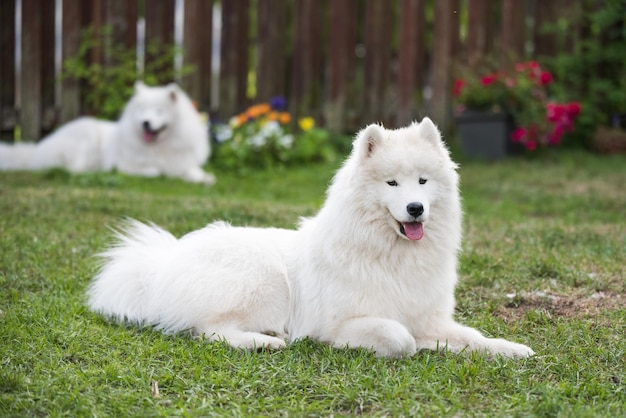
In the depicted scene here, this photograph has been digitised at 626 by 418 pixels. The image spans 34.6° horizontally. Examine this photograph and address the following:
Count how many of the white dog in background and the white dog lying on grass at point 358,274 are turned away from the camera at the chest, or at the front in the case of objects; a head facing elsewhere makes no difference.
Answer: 0

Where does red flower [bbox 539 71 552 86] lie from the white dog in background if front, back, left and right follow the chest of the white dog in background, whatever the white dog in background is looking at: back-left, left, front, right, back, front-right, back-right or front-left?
front-left

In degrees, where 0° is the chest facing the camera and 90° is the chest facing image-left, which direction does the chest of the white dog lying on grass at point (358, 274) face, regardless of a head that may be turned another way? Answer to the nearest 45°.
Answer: approximately 315°

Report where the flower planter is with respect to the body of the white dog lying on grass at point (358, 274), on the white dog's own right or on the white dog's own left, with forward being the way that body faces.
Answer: on the white dog's own left

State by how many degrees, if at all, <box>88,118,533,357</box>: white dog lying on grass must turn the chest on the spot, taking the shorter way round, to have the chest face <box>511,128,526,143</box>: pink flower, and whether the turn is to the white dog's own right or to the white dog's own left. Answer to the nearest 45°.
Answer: approximately 135° to the white dog's own left

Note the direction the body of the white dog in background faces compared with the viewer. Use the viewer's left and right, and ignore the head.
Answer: facing the viewer and to the right of the viewer

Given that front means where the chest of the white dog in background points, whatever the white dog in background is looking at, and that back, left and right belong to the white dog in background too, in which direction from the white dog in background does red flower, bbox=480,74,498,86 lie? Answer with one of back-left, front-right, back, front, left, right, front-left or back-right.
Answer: front-left

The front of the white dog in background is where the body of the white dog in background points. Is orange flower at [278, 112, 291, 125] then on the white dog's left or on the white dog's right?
on the white dog's left

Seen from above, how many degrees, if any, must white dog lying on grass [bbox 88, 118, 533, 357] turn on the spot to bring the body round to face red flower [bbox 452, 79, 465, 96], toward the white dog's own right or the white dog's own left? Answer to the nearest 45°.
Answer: approximately 135° to the white dog's own left

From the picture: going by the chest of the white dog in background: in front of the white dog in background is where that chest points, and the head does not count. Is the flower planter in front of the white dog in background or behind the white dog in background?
in front
